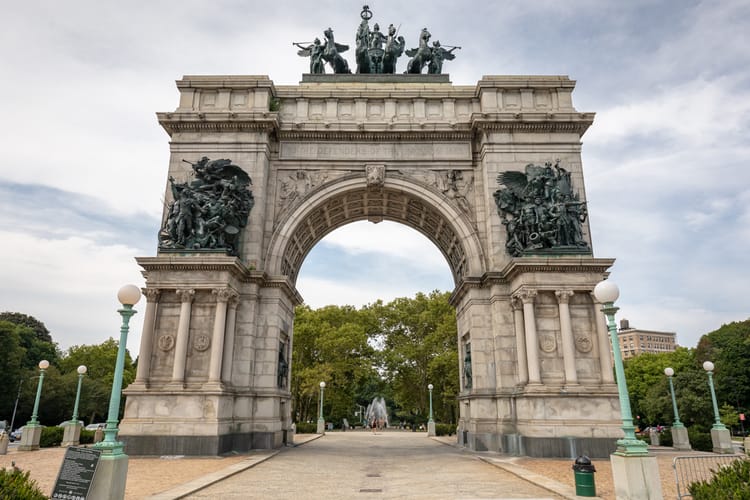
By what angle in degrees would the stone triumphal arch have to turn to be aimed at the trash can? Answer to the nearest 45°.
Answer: approximately 45° to its left

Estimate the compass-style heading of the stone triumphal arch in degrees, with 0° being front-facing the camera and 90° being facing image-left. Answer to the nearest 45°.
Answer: approximately 0°

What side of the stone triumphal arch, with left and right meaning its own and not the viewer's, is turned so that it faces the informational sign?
front

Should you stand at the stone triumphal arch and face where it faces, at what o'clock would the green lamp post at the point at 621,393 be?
The green lamp post is roughly at 11 o'clock from the stone triumphal arch.

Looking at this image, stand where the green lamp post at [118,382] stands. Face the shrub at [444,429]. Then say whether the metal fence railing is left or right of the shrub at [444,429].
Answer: right

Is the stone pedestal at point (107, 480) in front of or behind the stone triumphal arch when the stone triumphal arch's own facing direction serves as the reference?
in front

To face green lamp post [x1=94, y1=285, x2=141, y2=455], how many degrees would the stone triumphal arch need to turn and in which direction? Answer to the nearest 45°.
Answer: approximately 45° to its right

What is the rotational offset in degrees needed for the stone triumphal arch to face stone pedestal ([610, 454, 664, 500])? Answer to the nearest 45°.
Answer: approximately 45° to its left

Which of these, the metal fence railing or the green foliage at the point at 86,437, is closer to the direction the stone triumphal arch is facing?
the metal fence railing

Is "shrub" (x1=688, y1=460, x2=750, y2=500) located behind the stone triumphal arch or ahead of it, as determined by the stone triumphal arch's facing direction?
ahead

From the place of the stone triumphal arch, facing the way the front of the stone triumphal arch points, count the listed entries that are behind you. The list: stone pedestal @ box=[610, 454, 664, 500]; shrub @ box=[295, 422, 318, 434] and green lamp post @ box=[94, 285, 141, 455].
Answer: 1

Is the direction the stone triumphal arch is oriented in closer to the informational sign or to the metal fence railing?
the informational sign

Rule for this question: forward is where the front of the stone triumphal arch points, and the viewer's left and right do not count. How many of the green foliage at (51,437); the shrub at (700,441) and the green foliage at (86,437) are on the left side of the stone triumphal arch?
1

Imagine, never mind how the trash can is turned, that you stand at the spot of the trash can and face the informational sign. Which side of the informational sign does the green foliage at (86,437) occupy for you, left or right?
right

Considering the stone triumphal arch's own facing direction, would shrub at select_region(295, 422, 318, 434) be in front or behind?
behind

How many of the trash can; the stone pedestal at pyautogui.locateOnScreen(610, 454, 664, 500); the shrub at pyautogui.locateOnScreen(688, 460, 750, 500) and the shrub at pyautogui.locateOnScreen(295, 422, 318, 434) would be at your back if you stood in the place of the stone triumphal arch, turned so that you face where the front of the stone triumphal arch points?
1

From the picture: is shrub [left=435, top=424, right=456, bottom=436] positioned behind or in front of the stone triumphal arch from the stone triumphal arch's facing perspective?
behind
